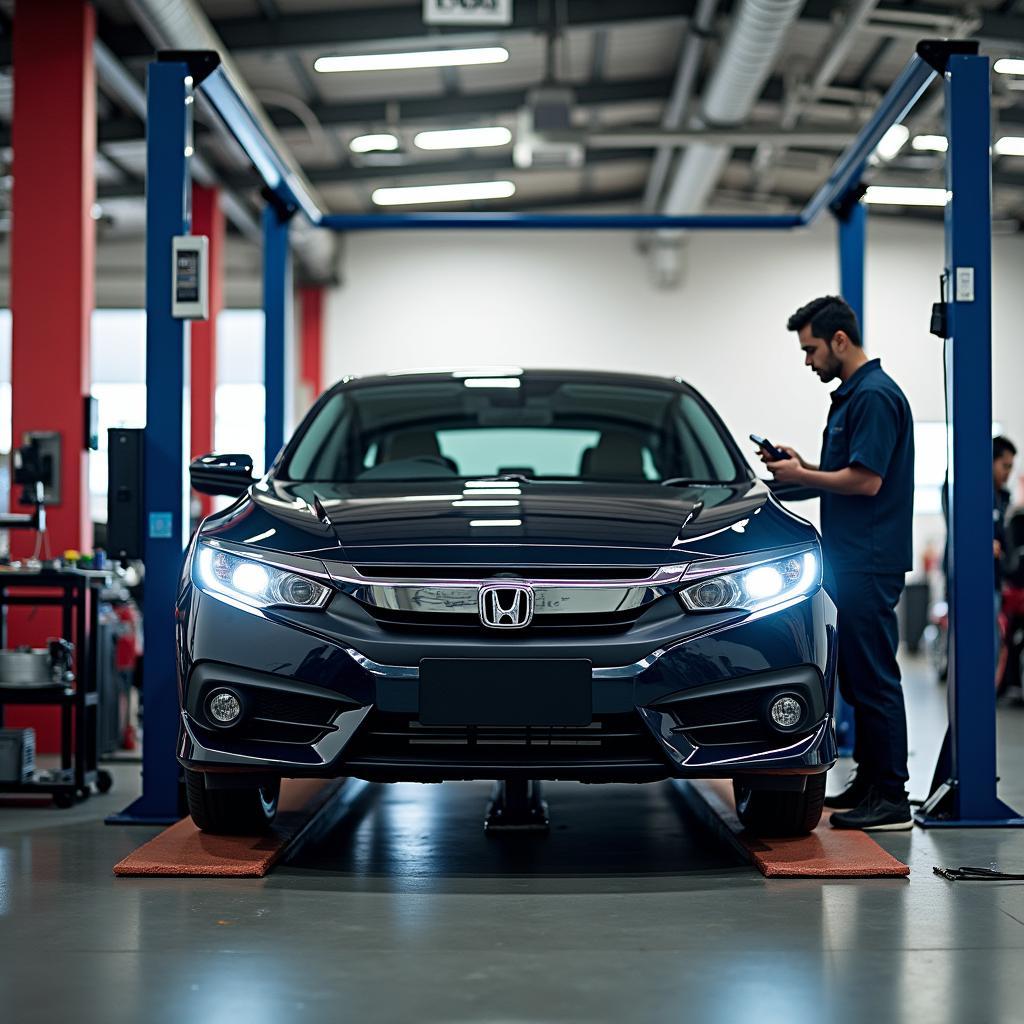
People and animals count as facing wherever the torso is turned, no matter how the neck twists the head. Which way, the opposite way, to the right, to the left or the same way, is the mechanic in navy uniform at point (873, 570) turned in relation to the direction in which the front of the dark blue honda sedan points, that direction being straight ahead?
to the right

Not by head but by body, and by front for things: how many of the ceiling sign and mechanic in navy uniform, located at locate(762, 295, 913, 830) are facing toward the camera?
1

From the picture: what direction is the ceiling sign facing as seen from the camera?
toward the camera

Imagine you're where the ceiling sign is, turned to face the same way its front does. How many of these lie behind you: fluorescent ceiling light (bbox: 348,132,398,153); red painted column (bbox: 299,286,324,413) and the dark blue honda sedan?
2

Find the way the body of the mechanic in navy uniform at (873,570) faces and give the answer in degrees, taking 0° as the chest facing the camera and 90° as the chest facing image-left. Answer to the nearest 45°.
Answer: approximately 90°

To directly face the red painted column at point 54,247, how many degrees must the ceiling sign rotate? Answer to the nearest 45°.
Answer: approximately 90° to its right

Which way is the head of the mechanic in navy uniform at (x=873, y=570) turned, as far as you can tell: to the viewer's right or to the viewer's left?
to the viewer's left

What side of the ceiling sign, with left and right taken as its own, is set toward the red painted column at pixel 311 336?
back

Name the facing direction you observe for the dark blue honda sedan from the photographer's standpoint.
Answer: facing the viewer

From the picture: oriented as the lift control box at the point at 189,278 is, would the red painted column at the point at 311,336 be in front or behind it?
behind

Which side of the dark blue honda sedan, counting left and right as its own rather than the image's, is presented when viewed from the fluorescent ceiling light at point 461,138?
back

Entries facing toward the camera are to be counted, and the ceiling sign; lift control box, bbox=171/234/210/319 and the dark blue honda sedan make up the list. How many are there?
3
